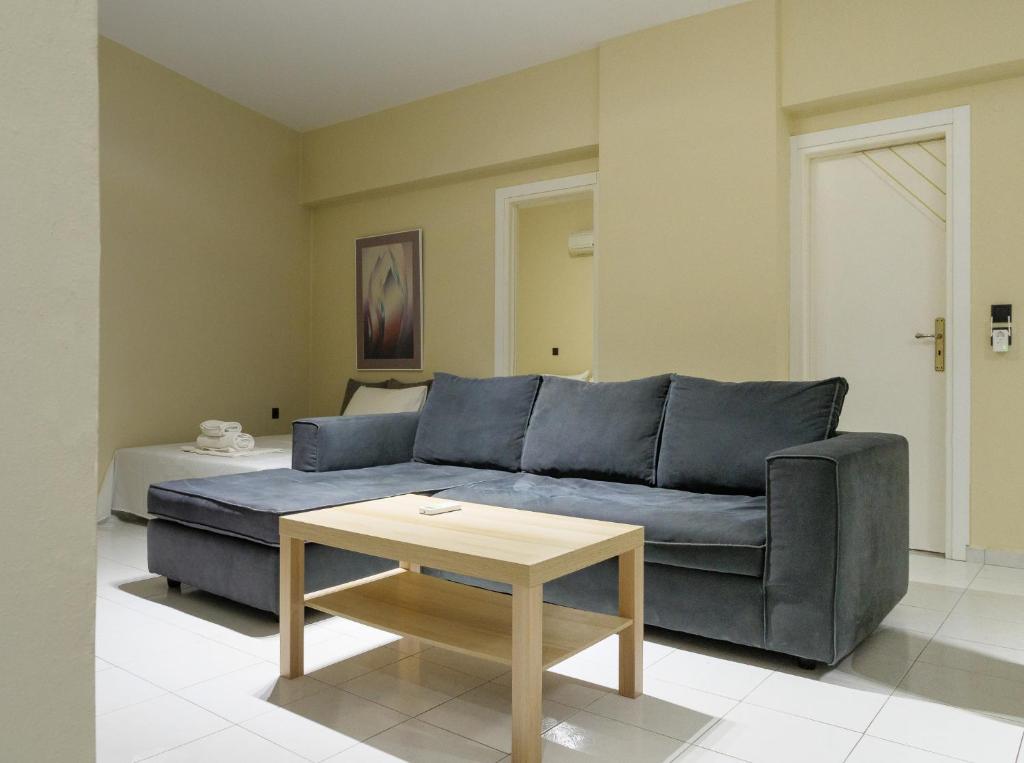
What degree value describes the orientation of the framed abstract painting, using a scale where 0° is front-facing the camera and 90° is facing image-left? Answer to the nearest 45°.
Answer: approximately 45°

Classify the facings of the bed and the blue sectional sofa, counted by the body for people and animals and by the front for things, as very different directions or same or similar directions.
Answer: same or similar directions

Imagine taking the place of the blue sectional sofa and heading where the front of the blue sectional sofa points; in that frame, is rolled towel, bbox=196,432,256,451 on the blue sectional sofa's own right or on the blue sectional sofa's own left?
on the blue sectional sofa's own right

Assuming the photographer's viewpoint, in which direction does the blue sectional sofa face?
facing the viewer and to the left of the viewer

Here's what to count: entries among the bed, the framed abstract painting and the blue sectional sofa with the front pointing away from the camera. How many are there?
0

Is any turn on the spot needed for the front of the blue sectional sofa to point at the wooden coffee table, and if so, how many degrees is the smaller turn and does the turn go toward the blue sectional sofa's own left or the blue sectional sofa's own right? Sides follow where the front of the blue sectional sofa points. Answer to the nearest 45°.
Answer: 0° — it already faces it

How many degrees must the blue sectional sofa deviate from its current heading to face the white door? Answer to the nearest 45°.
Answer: approximately 180°

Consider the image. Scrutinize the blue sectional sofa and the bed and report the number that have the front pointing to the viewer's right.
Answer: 0

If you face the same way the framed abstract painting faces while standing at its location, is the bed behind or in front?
in front

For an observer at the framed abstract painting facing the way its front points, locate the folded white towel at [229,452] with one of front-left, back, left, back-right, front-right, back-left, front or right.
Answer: front

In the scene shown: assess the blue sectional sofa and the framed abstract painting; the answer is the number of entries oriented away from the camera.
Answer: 0

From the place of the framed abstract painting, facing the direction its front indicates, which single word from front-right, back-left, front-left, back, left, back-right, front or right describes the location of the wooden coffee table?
front-left

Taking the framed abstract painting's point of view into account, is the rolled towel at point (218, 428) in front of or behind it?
in front

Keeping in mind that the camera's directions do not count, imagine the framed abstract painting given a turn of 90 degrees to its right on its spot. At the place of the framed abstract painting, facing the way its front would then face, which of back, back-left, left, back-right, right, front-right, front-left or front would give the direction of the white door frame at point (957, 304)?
back

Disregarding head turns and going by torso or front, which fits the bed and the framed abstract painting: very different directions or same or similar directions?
same or similar directions

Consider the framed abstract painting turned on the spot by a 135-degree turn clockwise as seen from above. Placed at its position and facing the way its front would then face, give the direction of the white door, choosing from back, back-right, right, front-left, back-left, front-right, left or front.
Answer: back-right

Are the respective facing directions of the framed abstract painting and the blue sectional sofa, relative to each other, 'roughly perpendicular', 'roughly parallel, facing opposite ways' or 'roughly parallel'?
roughly parallel

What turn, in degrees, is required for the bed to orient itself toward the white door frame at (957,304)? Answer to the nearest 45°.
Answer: approximately 90° to its left
